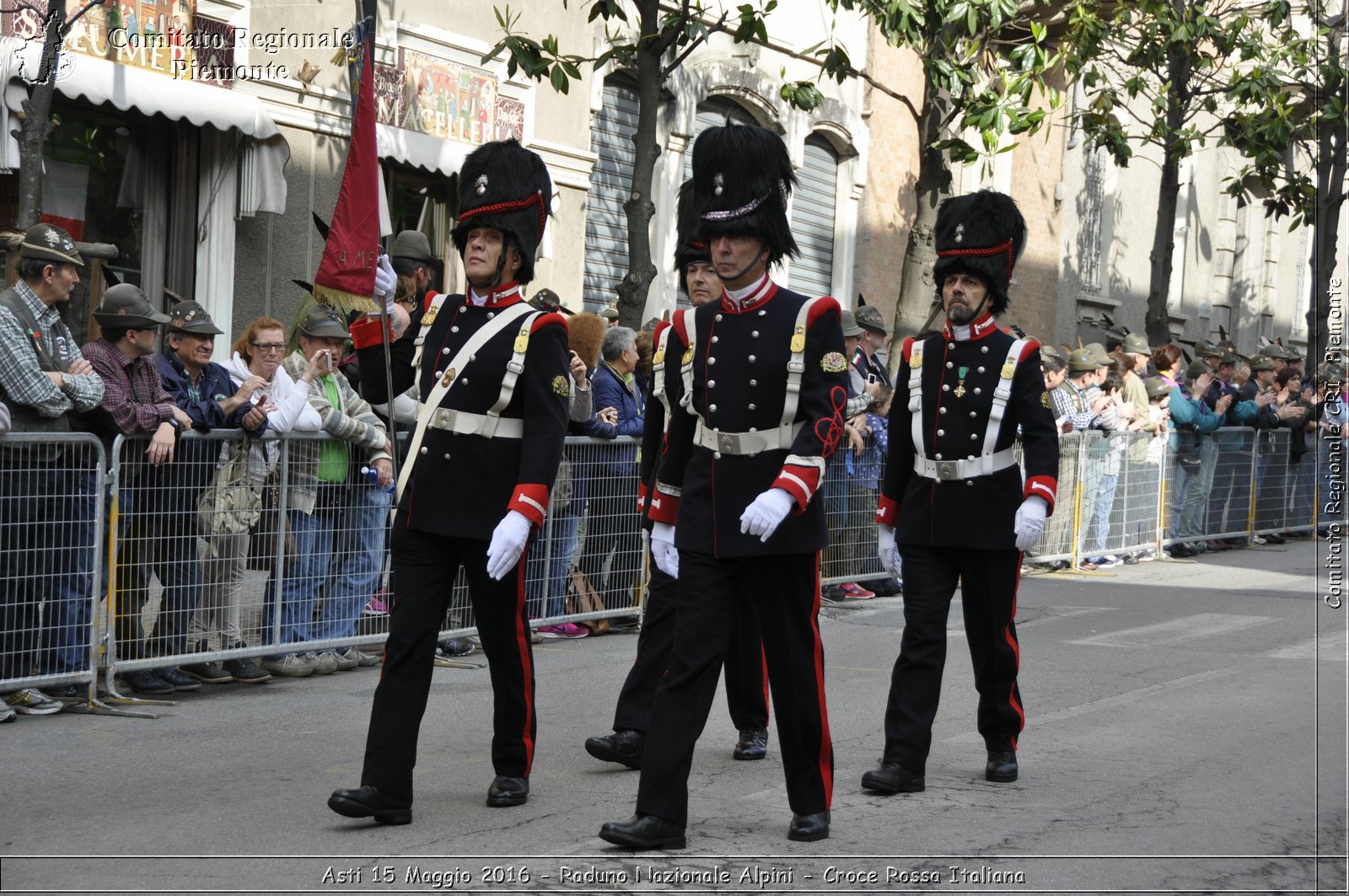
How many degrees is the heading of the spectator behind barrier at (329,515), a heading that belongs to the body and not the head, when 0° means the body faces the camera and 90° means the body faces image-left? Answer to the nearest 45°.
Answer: approximately 315°

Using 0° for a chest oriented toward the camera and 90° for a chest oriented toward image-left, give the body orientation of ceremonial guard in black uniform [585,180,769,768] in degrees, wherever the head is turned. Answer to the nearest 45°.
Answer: approximately 45°

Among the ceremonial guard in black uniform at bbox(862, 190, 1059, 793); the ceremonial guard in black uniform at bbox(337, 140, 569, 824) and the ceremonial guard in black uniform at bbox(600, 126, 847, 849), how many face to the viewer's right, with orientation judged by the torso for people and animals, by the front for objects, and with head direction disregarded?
0

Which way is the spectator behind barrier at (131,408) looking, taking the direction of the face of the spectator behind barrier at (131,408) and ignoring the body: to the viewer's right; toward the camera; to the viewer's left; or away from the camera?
to the viewer's right

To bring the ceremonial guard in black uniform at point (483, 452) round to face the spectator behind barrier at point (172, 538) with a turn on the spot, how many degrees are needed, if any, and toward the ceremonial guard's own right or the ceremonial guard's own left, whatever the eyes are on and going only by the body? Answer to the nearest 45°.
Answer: approximately 90° to the ceremonial guard's own right

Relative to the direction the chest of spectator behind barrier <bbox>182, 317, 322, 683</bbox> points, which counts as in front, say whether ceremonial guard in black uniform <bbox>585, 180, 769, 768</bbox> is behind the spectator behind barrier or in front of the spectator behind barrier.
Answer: in front

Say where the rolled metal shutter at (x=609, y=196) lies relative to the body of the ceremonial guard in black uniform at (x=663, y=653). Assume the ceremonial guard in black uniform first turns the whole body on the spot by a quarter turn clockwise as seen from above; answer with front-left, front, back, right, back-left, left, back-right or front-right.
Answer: front-right

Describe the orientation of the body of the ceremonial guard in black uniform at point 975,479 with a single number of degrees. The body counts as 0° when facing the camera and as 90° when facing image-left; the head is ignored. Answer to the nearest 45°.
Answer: approximately 45°

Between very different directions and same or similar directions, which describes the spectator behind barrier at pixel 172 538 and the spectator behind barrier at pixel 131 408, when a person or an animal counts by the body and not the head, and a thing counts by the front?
same or similar directions

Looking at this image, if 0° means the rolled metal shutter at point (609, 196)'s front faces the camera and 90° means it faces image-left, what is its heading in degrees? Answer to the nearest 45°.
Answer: approximately 315°

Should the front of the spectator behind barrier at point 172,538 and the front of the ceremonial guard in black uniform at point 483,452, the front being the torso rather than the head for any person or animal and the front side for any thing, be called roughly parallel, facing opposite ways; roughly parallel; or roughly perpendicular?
roughly perpendicular

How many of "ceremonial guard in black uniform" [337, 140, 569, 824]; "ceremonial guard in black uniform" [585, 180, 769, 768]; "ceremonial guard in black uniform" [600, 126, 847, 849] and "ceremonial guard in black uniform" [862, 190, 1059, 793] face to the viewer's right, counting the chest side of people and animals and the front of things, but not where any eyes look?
0

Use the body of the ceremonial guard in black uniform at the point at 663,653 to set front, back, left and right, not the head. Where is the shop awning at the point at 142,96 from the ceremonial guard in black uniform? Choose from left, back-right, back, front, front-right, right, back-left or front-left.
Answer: right

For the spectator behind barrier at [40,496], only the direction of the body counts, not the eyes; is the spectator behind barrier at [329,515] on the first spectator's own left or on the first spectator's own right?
on the first spectator's own left

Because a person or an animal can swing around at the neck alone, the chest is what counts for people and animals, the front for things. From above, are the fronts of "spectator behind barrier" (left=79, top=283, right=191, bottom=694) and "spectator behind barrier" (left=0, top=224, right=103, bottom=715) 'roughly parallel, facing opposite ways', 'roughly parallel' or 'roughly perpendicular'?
roughly parallel

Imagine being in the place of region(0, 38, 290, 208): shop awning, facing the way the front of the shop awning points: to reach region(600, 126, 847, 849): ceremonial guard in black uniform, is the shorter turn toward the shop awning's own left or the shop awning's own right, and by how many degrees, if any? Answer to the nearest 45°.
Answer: approximately 45° to the shop awning's own right

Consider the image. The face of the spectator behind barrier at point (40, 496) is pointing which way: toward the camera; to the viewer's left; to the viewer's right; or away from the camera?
to the viewer's right

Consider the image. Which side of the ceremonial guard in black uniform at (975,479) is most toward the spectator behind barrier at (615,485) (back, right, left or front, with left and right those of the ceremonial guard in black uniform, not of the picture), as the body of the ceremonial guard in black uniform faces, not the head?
right

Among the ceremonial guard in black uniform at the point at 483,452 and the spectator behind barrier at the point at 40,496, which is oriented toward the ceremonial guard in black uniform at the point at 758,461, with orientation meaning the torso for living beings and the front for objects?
the spectator behind barrier

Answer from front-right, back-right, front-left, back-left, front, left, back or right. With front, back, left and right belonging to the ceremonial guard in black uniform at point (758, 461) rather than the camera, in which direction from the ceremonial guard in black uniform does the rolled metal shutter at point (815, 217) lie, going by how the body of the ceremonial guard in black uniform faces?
back-right
